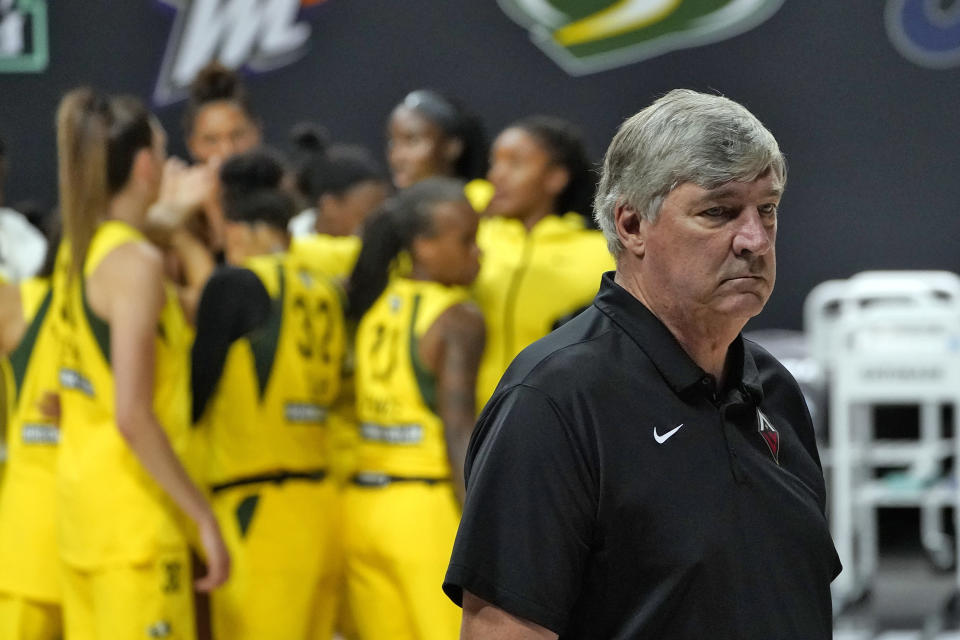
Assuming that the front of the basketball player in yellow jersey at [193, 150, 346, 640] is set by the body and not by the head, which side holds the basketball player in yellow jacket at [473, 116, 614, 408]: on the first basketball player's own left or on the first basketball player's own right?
on the first basketball player's own right

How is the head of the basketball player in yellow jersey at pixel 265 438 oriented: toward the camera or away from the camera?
away from the camera

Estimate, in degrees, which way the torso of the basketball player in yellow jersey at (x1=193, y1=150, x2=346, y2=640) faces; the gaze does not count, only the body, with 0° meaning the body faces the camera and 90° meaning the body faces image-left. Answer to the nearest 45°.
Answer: approximately 135°

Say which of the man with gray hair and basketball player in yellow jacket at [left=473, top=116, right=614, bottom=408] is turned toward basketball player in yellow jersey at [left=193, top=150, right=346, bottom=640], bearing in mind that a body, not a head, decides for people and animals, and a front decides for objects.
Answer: basketball player in yellow jacket at [left=473, top=116, right=614, bottom=408]

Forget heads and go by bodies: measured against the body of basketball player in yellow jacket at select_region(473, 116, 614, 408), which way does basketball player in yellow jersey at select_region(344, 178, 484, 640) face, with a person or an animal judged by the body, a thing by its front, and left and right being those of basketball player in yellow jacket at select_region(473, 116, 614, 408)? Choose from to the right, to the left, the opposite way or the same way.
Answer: the opposite way
